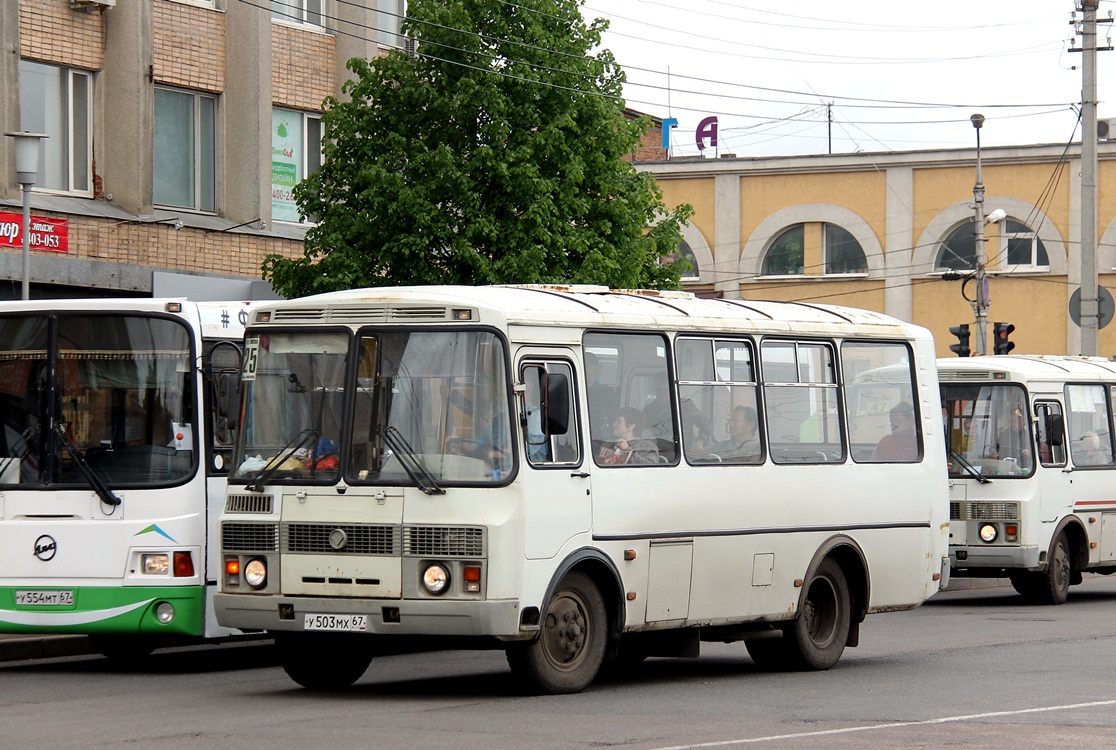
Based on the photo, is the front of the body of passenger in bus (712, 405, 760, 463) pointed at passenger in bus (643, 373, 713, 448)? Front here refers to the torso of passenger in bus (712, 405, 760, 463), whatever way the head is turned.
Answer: yes

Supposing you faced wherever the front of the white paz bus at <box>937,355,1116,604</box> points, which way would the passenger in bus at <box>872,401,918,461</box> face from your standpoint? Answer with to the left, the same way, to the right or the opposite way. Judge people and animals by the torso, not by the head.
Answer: the same way

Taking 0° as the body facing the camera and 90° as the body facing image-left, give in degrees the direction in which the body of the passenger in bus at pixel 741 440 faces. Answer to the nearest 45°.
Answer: approximately 45°

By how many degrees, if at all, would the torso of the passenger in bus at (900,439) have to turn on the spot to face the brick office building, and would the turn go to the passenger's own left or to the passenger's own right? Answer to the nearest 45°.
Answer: approximately 90° to the passenger's own right

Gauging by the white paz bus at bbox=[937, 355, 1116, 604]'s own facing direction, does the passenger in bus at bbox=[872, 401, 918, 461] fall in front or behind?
in front

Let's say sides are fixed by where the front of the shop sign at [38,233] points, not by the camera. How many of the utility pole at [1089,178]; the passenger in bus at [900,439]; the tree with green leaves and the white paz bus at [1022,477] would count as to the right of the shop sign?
0

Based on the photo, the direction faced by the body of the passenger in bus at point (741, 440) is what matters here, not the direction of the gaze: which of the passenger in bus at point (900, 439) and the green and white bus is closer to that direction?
the green and white bus

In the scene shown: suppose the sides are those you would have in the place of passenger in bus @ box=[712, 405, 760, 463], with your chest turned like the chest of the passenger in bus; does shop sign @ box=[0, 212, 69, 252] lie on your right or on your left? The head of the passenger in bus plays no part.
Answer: on your right

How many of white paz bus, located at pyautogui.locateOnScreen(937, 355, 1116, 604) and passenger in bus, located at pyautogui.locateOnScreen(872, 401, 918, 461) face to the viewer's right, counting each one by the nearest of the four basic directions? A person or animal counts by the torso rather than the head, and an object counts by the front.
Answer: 0

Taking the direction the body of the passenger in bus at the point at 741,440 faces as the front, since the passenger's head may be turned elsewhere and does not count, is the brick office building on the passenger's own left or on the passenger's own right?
on the passenger's own right

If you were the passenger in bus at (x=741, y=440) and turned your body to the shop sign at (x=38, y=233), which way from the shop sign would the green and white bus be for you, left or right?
left

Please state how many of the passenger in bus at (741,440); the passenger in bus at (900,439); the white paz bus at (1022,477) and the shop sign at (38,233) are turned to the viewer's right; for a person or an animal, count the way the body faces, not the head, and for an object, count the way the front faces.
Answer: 0

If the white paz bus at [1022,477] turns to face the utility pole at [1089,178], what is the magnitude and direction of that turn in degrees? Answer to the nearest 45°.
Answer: approximately 135° to its right

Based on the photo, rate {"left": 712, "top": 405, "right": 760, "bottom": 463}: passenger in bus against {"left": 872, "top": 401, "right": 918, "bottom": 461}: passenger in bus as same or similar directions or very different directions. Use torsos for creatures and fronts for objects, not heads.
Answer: same or similar directions

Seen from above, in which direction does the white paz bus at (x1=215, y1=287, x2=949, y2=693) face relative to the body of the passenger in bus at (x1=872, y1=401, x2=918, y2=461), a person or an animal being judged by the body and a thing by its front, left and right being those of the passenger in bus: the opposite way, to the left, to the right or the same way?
the same way

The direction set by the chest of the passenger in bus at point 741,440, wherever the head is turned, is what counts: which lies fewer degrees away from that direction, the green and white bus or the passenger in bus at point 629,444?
the passenger in bus

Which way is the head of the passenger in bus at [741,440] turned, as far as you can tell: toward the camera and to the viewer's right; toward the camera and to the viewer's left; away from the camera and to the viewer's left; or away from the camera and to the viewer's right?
toward the camera and to the viewer's left

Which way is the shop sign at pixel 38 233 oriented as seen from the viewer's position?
toward the camera

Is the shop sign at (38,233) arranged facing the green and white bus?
yes

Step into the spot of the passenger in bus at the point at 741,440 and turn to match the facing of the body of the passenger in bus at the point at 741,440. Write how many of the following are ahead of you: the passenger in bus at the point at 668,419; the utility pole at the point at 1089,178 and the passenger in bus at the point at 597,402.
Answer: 2
